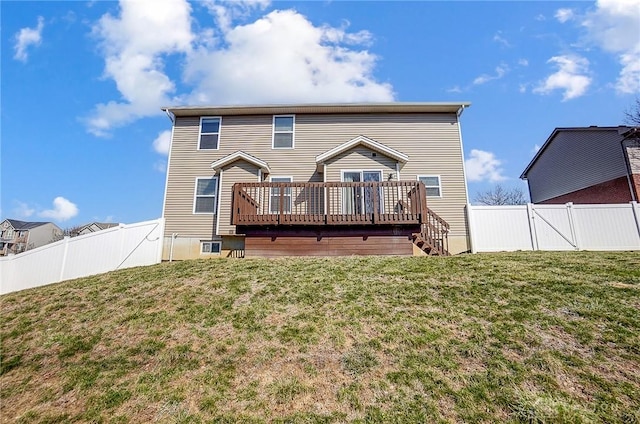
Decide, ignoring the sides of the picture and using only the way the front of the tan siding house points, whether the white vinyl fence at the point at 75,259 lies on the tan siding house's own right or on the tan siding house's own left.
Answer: on the tan siding house's own left

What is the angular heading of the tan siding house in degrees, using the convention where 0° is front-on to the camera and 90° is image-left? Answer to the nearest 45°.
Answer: approximately 180°

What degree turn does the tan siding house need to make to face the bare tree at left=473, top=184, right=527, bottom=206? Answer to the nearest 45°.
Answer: approximately 45° to its right

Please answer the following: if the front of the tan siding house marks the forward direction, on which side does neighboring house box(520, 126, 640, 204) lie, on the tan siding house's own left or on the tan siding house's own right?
on the tan siding house's own right

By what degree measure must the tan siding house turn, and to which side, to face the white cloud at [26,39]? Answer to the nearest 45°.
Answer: approximately 90° to its left

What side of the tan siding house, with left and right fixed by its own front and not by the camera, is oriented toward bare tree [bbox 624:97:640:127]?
right
